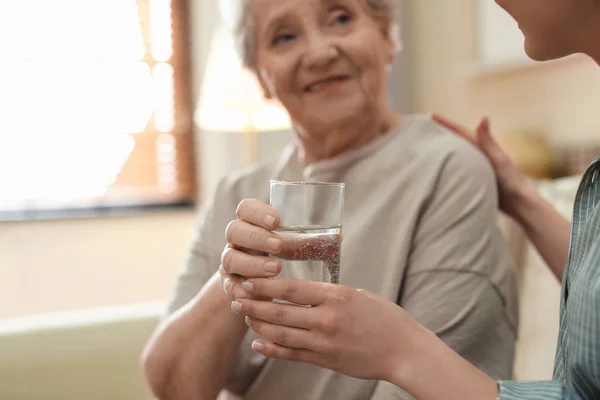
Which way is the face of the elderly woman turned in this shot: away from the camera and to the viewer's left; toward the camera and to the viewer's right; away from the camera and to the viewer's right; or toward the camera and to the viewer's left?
toward the camera and to the viewer's right

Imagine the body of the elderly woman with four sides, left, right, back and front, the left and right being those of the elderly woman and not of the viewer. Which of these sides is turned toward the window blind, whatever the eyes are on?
right
